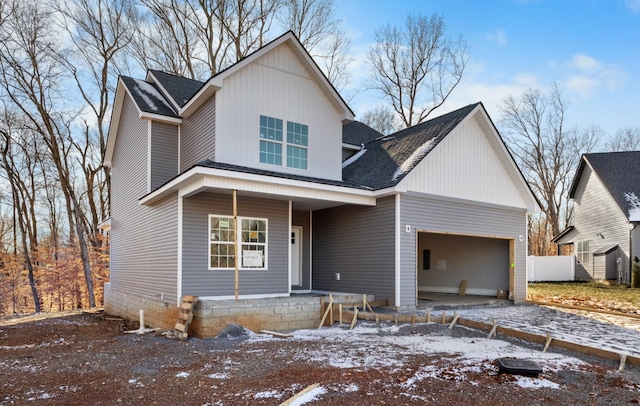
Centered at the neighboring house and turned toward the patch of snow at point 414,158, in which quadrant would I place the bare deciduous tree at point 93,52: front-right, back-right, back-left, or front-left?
front-right

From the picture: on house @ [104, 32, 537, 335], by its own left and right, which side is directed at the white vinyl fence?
left

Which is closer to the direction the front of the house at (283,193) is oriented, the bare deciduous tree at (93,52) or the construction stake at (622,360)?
the construction stake

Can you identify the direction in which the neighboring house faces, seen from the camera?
facing the viewer and to the right of the viewer

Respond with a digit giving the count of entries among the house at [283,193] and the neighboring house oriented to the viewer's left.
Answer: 0

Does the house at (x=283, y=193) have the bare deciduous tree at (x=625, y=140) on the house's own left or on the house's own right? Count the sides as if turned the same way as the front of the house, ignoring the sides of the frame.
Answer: on the house's own left

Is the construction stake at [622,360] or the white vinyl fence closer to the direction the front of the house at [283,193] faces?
the construction stake

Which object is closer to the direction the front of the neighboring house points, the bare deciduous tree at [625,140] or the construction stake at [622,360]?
the construction stake
